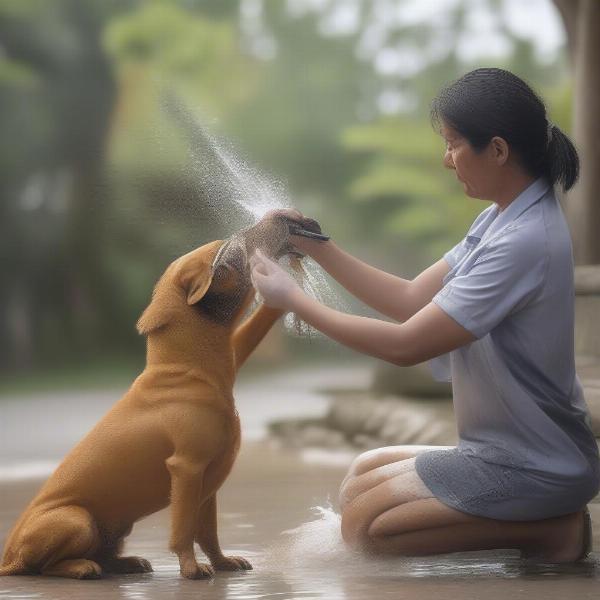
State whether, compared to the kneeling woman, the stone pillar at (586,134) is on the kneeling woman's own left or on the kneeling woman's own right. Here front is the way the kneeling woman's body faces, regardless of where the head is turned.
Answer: on the kneeling woman's own right

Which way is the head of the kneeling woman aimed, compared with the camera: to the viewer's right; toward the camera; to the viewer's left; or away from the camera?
to the viewer's left

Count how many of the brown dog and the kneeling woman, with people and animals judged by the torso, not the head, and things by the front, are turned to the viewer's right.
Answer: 1

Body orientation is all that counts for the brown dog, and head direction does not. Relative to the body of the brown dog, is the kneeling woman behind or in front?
in front

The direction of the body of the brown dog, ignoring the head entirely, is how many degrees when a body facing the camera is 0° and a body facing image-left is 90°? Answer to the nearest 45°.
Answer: approximately 270°

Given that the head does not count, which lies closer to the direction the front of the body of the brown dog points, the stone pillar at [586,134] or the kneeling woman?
the kneeling woman

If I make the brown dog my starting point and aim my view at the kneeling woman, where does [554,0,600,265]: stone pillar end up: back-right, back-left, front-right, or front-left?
front-left

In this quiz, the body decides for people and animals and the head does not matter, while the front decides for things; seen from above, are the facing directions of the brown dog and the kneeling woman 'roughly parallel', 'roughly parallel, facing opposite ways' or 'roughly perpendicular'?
roughly parallel, facing opposite ways

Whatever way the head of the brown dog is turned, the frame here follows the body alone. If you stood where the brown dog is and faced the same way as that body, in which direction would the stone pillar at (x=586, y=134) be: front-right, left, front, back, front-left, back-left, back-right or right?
front-left

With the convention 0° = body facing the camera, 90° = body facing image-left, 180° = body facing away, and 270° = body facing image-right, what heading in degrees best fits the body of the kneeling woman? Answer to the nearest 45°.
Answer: approximately 90°

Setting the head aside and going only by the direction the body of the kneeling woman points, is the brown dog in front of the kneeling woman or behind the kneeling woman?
in front
